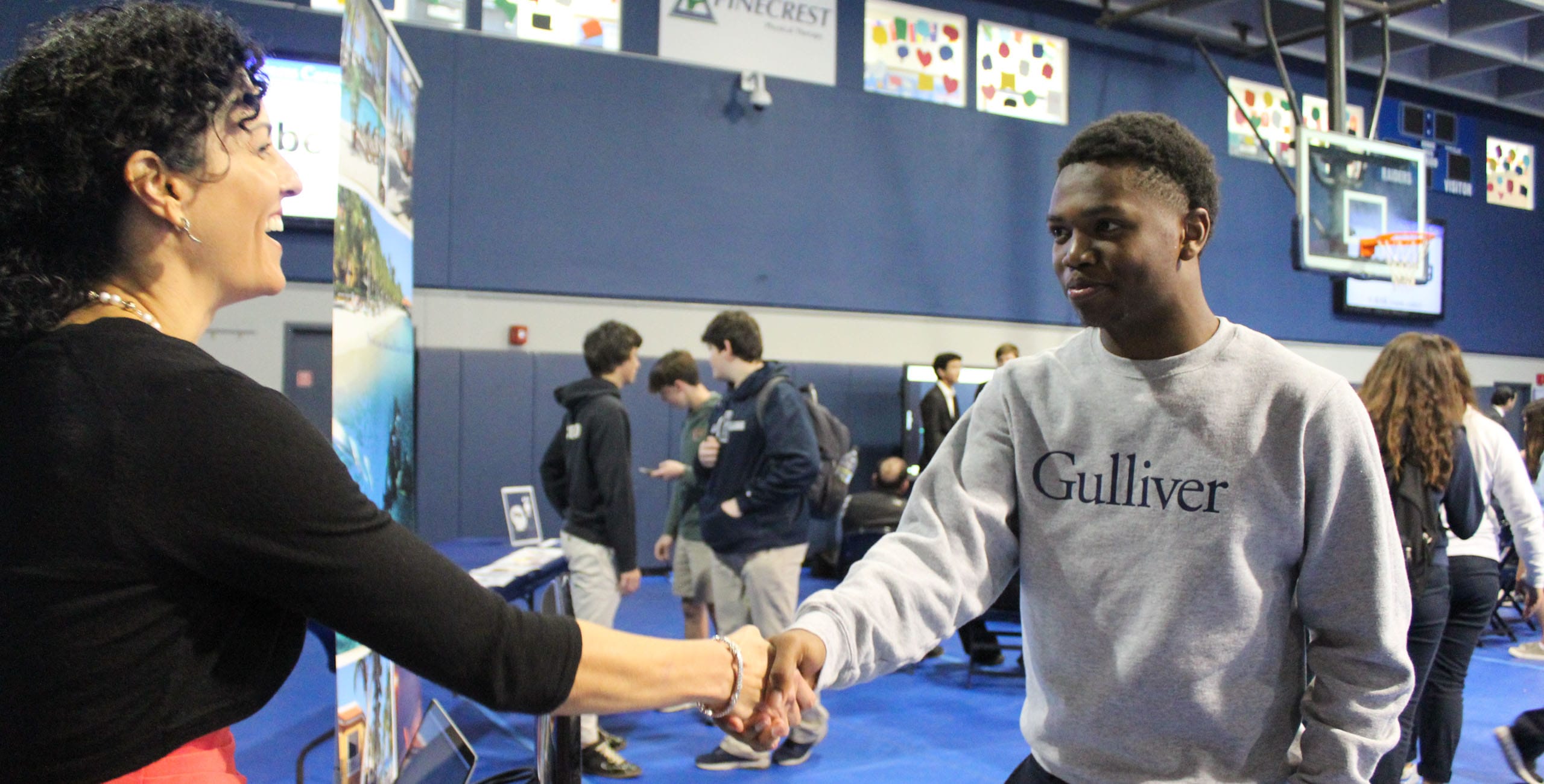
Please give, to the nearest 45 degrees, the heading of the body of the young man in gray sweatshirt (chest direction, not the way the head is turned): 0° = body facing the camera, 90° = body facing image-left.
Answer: approximately 45°

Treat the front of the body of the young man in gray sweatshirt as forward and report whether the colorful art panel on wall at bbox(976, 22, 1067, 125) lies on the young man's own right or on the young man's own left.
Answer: on the young man's own right

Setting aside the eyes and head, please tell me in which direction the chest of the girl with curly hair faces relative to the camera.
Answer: away from the camera

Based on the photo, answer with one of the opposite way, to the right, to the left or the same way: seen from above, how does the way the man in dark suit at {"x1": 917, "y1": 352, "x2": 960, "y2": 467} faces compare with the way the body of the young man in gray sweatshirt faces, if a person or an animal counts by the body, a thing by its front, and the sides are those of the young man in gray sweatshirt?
to the left

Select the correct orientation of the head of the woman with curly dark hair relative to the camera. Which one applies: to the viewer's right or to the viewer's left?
to the viewer's right

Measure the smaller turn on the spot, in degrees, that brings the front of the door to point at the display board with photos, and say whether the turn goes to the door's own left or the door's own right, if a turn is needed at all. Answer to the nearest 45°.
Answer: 0° — it already faces it
